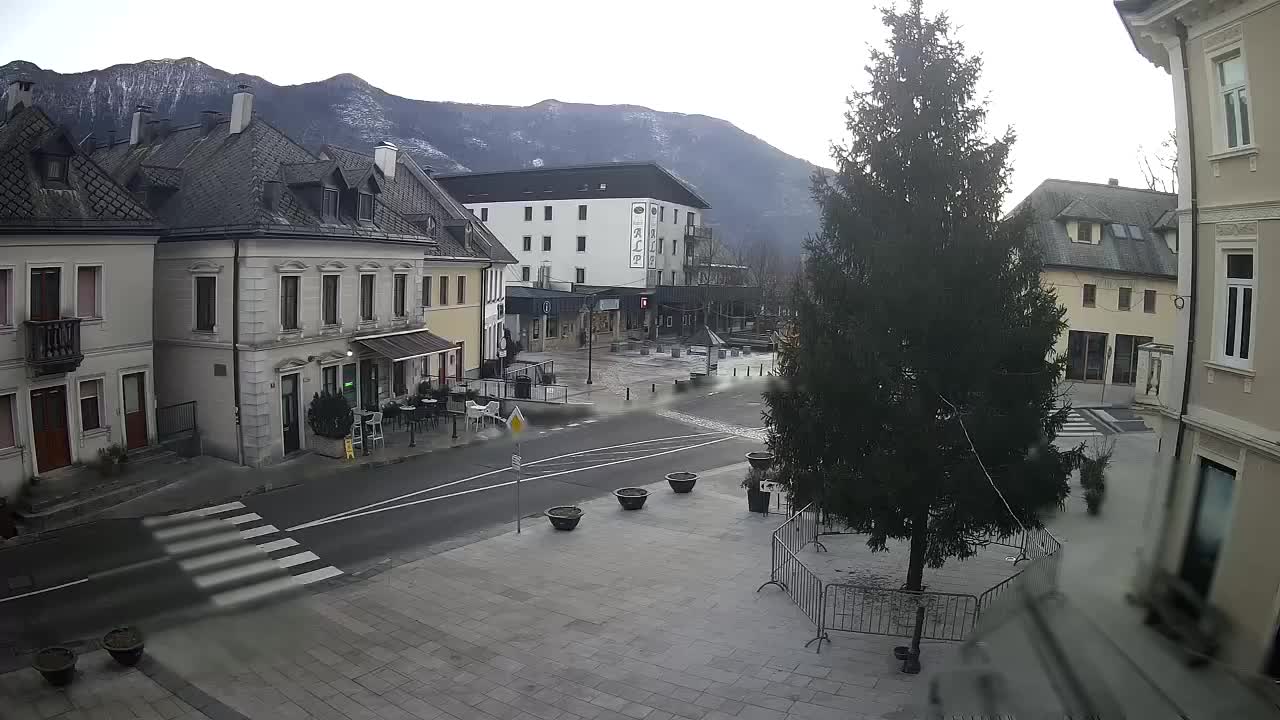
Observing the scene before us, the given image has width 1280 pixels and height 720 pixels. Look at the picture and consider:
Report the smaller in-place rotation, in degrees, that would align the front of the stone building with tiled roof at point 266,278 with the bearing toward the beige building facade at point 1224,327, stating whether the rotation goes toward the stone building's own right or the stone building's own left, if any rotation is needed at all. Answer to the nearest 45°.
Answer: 0° — it already faces it

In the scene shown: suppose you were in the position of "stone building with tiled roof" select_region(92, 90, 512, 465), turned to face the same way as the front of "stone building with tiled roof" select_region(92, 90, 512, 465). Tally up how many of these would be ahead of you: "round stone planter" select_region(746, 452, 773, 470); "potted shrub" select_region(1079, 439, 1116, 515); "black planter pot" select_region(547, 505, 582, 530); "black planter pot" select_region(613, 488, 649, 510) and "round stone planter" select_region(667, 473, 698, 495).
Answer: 5

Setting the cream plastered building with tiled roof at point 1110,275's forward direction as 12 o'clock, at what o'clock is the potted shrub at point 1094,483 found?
The potted shrub is roughly at 12 o'clock from the cream plastered building with tiled roof.

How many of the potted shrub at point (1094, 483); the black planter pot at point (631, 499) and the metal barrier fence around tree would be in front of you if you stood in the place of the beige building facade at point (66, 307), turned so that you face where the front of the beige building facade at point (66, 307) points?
3

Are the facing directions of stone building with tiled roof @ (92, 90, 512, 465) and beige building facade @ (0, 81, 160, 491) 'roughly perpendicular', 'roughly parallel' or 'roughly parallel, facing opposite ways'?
roughly parallel

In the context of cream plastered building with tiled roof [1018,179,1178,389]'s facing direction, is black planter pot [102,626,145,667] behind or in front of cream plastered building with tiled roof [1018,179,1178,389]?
in front

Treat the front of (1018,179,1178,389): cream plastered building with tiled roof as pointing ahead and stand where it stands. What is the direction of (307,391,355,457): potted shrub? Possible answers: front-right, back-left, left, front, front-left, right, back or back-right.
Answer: front-right

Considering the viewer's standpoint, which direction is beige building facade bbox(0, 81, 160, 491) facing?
facing the viewer and to the right of the viewer

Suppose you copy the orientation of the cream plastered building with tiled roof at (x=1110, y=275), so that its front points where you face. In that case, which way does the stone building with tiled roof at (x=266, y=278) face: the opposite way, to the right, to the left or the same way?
to the left

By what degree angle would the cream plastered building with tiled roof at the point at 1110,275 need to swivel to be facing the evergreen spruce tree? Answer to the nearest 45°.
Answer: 0° — it already faces it

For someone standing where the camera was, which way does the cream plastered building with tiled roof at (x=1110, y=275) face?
facing the viewer

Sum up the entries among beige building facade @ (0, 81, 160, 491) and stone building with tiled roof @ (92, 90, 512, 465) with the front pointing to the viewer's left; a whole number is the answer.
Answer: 0

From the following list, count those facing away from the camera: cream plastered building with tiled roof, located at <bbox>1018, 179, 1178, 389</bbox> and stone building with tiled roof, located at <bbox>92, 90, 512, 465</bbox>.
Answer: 0

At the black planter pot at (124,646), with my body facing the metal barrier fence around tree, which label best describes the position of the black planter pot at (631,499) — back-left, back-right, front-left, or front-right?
front-left

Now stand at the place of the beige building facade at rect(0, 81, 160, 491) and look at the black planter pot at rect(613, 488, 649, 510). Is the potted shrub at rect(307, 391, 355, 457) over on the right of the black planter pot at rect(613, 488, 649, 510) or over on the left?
left
